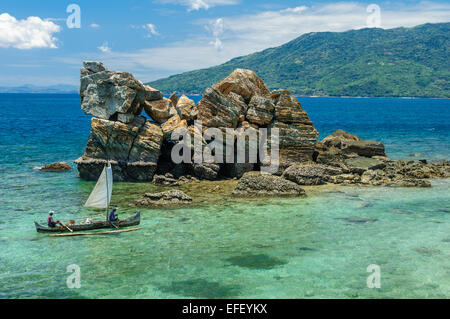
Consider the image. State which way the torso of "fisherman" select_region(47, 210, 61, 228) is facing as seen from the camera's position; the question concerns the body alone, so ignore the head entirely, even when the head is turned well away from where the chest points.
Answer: to the viewer's right

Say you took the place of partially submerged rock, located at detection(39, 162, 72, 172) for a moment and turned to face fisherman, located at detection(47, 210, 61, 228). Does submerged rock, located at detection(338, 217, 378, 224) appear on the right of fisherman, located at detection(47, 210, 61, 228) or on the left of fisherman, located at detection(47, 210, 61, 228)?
left

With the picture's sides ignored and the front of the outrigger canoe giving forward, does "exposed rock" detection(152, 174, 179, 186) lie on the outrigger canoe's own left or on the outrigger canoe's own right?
on the outrigger canoe's own left

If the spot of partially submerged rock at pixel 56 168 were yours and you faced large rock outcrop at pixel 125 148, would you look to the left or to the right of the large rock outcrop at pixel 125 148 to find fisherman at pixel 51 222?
right

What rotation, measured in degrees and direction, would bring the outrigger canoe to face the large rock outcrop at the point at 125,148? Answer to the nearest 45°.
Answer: approximately 90° to its left

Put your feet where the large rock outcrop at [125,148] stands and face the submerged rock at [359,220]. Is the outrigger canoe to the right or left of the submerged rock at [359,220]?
right

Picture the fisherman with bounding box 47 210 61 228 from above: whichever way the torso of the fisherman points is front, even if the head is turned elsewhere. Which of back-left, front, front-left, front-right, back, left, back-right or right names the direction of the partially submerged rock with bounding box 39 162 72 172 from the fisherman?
left

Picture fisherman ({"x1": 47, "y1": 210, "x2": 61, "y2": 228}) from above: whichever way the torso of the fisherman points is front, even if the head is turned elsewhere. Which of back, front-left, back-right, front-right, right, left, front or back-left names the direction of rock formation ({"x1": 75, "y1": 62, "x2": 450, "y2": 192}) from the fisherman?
front-left

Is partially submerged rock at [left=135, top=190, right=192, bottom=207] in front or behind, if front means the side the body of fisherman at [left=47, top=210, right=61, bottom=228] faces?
in front

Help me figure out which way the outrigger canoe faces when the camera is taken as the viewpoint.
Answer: facing to the right of the viewer

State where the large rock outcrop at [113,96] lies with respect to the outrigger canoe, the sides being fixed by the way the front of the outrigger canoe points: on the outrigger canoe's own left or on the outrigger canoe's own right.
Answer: on the outrigger canoe's own left

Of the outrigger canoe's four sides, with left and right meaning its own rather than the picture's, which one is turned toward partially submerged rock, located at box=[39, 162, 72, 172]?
left
